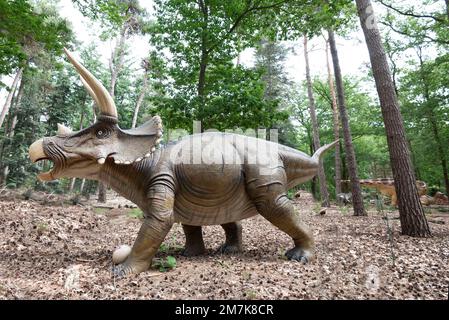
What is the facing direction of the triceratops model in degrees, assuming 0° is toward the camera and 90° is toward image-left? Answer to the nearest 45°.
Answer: approximately 90°
